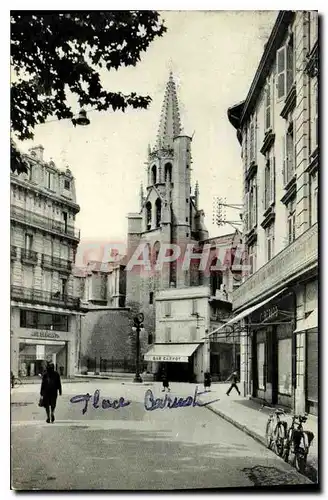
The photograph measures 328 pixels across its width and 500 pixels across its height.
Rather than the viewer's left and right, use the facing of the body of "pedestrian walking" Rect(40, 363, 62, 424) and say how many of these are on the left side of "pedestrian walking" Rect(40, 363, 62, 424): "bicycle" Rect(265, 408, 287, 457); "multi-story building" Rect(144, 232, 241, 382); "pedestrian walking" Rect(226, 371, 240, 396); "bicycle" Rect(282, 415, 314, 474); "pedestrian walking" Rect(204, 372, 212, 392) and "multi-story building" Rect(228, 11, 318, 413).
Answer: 0

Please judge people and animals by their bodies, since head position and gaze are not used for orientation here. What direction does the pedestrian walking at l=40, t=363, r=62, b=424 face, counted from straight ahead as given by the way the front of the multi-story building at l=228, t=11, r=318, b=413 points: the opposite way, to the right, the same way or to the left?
to the right

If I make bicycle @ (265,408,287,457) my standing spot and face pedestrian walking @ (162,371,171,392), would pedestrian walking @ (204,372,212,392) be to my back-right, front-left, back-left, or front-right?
front-right

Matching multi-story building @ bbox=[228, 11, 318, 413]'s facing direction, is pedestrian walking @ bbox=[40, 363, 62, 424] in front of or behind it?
in front

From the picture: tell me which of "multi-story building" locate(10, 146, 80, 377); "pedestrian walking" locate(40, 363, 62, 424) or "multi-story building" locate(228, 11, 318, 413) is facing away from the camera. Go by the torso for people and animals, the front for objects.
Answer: the pedestrian walking

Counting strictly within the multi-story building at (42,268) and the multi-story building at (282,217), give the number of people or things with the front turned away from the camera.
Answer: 0

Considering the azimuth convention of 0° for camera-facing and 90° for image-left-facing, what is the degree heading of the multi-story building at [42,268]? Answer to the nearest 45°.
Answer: approximately 315°

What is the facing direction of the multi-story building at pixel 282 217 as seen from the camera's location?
facing to the left of the viewer

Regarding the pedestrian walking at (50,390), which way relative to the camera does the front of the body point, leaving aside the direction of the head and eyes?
away from the camera
